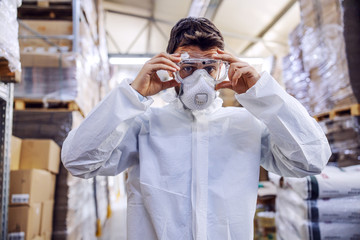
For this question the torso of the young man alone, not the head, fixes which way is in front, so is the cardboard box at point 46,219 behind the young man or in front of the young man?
behind

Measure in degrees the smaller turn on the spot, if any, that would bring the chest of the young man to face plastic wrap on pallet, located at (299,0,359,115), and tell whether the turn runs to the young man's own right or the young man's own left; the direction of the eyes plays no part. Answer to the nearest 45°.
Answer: approximately 135° to the young man's own left

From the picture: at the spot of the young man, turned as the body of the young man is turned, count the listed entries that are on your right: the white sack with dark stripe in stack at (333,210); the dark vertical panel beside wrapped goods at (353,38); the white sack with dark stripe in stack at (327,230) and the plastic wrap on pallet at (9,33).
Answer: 1

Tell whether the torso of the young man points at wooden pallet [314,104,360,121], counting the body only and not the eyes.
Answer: no

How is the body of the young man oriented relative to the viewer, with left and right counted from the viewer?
facing the viewer

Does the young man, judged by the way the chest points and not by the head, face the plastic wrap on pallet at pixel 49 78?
no

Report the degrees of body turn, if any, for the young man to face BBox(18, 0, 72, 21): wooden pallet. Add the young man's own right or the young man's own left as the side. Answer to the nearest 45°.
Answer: approximately 135° to the young man's own right

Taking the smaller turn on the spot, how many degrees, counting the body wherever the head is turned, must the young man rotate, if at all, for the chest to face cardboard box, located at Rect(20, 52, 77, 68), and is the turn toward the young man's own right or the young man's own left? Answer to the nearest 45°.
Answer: approximately 135° to the young man's own right

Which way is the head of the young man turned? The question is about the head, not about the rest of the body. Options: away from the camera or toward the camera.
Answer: toward the camera

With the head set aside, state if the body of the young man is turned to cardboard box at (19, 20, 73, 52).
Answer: no

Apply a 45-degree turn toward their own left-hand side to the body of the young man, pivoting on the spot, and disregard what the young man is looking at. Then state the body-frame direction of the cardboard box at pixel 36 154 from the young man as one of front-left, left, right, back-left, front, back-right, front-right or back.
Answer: back
